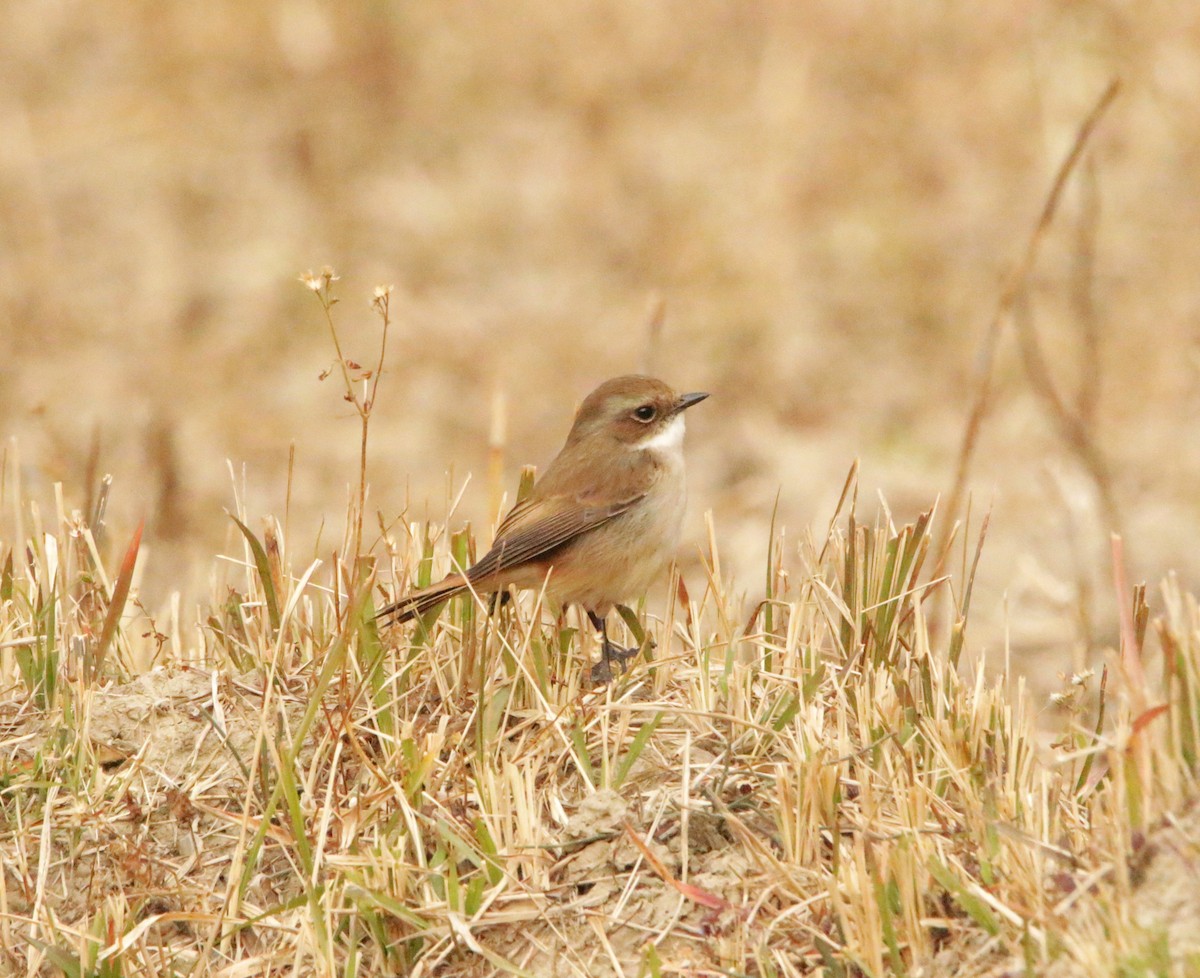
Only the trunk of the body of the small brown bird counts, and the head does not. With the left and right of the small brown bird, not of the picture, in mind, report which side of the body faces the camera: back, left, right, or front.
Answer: right
